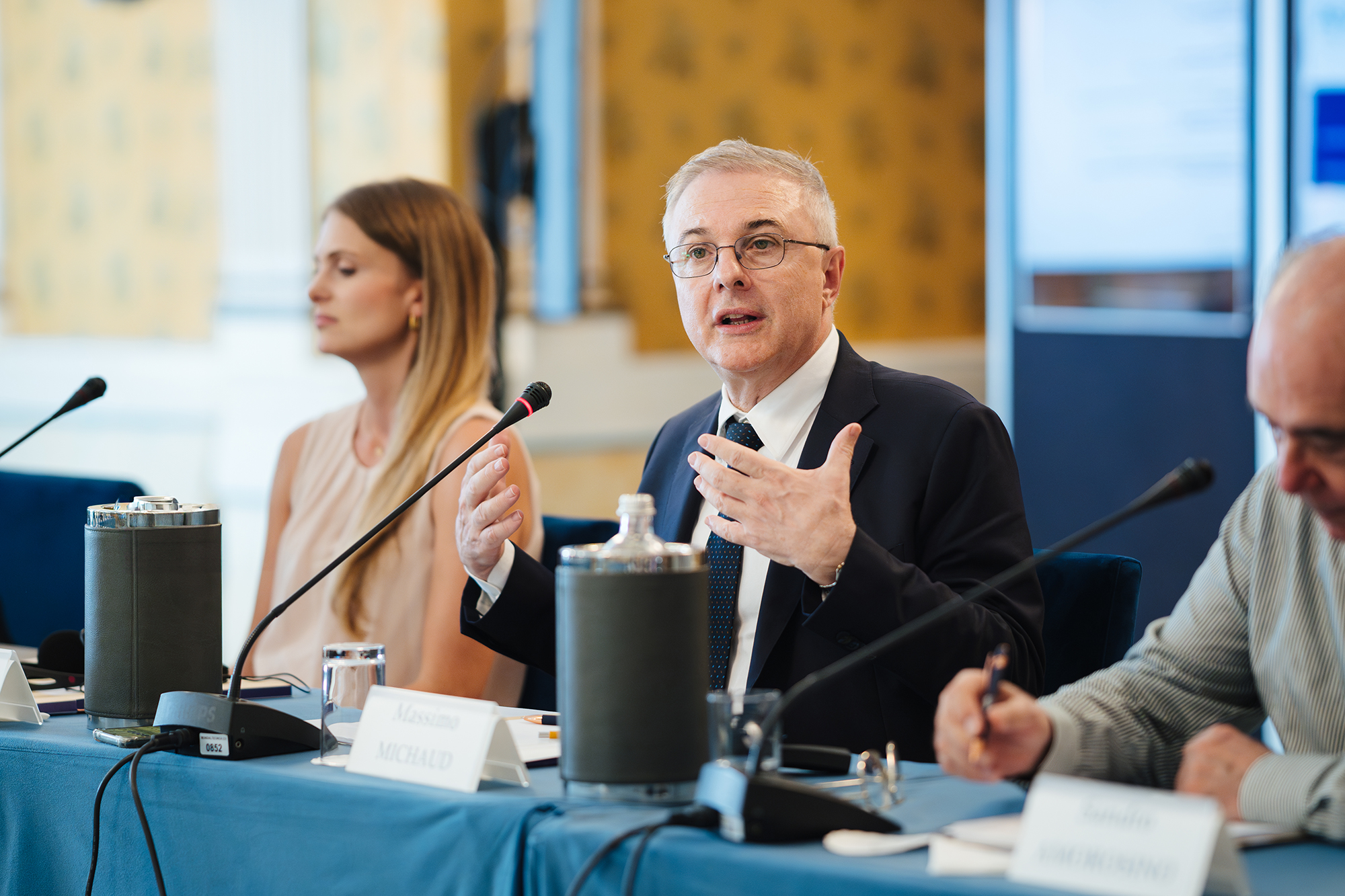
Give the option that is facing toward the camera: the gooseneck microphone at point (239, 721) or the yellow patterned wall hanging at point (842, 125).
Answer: the yellow patterned wall hanging

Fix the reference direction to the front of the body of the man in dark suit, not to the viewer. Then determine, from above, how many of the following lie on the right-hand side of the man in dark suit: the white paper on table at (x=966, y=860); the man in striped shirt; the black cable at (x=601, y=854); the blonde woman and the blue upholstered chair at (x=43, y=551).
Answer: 2

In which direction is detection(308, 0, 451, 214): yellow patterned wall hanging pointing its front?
toward the camera

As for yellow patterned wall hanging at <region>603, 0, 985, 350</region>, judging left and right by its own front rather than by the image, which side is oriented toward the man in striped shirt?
front

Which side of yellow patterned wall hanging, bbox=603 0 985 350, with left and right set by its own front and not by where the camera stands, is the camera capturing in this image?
front

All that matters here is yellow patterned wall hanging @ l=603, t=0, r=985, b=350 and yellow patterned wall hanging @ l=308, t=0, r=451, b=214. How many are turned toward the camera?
2

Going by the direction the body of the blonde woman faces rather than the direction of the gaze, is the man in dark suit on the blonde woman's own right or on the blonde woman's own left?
on the blonde woman's own left

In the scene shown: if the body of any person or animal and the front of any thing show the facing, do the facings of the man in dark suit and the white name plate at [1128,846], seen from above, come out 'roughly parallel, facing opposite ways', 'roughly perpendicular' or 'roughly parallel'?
roughly parallel

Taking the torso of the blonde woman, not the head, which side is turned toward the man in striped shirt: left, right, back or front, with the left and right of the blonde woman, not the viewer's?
left

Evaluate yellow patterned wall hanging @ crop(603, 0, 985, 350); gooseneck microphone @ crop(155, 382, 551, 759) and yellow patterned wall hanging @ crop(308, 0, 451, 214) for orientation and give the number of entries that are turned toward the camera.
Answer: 2

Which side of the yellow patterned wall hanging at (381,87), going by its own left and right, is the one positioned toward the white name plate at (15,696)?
front

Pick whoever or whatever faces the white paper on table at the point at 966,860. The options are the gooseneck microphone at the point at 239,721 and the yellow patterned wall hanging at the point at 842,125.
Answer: the yellow patterned wall hanging

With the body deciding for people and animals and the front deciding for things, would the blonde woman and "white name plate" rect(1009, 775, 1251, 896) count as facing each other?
no

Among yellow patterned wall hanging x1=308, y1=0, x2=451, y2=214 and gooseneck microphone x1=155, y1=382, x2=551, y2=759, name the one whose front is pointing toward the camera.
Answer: the yellow patterned wall hanging

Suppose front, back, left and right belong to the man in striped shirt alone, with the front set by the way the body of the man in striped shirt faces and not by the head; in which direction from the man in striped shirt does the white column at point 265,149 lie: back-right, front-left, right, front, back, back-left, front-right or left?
right

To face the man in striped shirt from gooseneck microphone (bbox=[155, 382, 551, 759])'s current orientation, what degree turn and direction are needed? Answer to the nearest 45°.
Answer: approximately 45° to its right

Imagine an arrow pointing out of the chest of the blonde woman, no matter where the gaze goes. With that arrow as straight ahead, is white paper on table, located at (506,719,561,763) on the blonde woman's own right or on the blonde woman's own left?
on the blonde woman's own left

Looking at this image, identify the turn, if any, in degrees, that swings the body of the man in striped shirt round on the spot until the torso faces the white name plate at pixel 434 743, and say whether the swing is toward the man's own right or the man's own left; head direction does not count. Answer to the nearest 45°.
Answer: approximately 45° to the man's own right

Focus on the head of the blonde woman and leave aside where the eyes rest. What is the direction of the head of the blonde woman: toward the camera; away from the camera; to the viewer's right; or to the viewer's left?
to the viewer's left

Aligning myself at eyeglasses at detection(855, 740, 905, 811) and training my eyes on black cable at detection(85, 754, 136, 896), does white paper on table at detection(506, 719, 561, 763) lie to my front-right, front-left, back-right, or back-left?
front-right

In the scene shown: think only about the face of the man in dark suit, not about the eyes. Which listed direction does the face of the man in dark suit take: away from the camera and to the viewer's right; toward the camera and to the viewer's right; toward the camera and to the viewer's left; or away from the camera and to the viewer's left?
toward the camera and to the viewer's left
